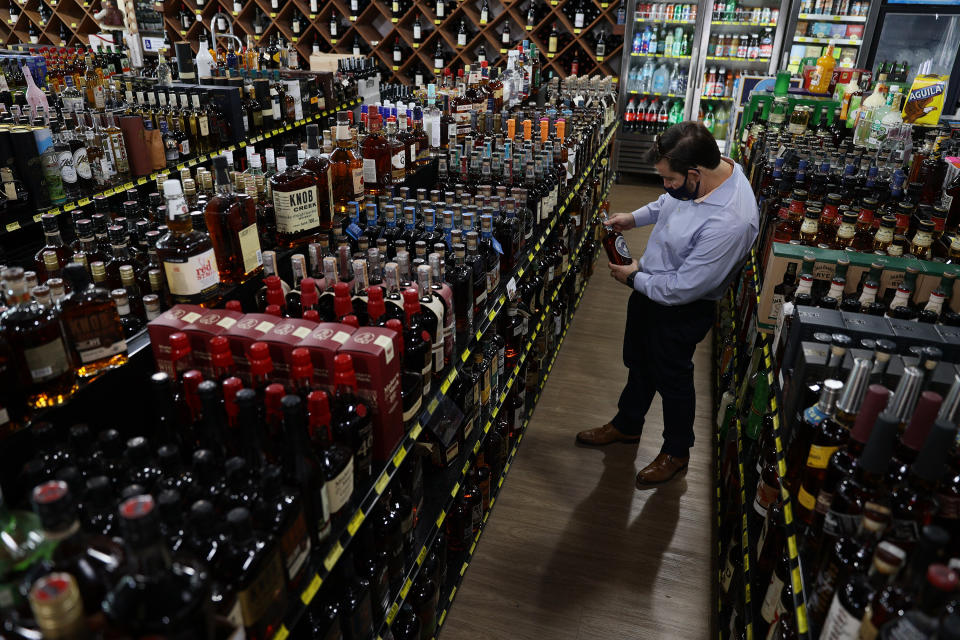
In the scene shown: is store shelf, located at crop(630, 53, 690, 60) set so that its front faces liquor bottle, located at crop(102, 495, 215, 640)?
yes

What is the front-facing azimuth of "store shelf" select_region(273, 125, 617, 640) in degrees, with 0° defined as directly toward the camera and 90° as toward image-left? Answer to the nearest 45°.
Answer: approximately 270°

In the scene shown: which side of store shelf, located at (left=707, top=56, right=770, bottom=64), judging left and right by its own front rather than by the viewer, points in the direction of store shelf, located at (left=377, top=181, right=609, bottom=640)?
front

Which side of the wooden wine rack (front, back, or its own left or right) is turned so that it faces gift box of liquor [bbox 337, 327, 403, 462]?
front

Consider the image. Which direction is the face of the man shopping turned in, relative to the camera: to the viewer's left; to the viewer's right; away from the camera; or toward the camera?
to the viewer's left

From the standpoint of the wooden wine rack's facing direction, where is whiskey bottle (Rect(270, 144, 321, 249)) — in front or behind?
in front

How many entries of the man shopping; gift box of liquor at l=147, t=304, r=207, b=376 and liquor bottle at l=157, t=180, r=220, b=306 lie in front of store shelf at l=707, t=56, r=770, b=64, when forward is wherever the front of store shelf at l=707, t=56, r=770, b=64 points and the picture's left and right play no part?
3

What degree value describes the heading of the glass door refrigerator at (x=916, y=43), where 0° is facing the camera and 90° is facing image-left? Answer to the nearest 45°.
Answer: approximately 0°

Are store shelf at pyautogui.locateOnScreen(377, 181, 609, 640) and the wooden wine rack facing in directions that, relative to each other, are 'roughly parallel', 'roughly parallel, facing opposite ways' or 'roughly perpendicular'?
roughly perpendicular

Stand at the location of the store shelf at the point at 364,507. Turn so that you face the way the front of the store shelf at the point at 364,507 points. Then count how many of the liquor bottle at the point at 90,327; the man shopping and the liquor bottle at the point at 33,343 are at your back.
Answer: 2

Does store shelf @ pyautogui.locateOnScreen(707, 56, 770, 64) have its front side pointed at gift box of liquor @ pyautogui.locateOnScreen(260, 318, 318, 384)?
yes
